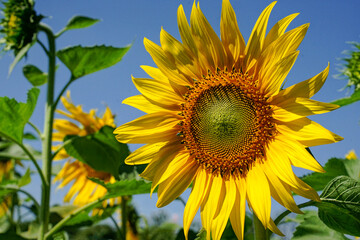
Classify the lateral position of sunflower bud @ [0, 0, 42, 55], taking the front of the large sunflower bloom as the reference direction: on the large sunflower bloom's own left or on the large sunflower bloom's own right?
on the large sunflower bloom's own right

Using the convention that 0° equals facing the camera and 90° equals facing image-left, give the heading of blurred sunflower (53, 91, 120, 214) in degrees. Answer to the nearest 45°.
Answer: approximately 0°

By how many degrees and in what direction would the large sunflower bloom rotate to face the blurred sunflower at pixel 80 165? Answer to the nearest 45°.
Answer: approximately 135° to its right
